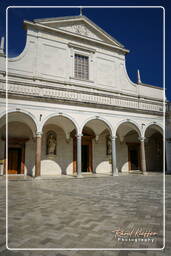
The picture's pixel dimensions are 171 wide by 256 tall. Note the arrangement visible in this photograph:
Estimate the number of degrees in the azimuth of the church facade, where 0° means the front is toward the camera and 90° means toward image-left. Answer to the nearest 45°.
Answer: approximately 315°
